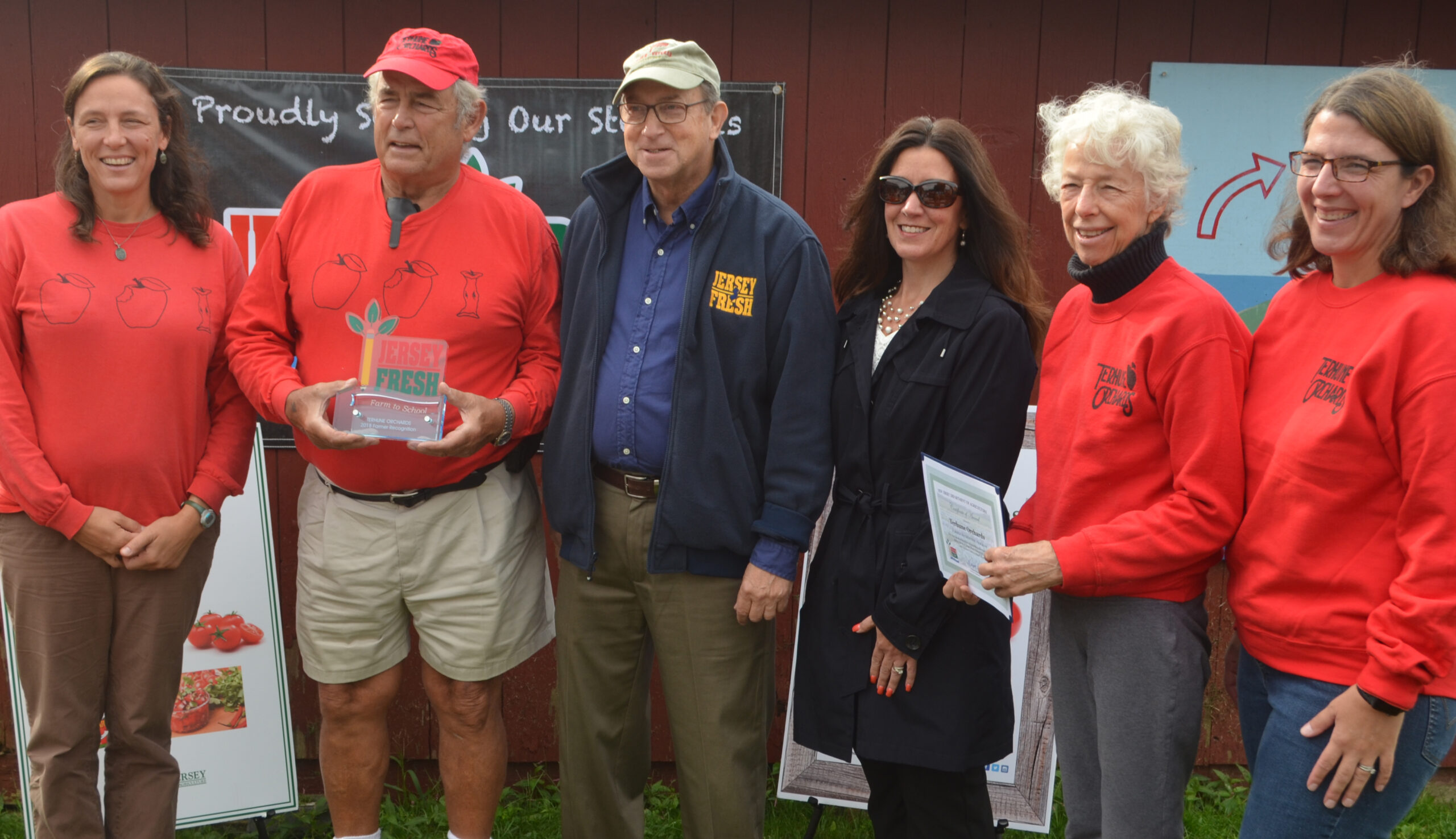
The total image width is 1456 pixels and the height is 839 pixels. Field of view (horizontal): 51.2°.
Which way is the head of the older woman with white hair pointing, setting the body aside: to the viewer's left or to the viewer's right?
to the viewer's left

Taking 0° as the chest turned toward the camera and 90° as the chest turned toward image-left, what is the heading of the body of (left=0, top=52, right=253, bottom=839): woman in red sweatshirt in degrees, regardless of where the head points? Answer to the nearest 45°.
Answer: approximately 0°

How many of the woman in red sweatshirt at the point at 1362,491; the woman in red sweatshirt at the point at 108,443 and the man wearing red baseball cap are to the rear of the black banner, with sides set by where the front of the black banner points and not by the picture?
0

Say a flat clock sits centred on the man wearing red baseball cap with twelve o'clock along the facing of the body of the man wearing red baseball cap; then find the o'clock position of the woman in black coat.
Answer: The woman in black coat is roughly at 10 o'clock from the man wearing red baseball cap.

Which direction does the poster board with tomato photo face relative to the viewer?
toward the camera

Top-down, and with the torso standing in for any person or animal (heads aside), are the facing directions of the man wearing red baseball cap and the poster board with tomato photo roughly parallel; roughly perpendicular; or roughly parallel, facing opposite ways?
roughly parallel

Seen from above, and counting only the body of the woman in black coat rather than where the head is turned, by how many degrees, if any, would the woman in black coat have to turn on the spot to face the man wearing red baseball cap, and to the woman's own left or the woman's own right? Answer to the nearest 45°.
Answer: approximately 45° to the woman's own right

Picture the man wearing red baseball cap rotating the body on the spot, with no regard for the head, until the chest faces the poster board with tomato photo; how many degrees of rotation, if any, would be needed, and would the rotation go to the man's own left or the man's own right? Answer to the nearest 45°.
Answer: approximately 135° to the man's own right

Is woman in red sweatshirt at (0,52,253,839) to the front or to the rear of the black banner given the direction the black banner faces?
to the front

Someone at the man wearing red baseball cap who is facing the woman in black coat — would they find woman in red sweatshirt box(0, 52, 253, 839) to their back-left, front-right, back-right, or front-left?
back-right

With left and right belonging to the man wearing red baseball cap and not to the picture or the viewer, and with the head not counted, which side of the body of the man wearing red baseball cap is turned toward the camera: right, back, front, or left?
front

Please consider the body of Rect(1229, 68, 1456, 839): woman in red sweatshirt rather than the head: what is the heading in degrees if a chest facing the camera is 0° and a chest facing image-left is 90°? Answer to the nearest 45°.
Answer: approximately 45°

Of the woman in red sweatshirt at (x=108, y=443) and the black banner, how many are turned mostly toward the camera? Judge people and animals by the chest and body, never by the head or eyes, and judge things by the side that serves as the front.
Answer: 2

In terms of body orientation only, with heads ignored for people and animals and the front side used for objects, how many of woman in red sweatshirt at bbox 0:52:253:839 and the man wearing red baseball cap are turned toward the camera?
2

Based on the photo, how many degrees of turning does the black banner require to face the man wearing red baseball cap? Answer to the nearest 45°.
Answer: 0° — it already faces them

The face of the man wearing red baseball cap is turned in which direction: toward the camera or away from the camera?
toward the camera

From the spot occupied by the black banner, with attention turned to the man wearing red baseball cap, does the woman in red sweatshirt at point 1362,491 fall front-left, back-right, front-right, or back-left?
front-left

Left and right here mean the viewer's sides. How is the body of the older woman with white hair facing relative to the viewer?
facing the viewer and to the left of the viewer
